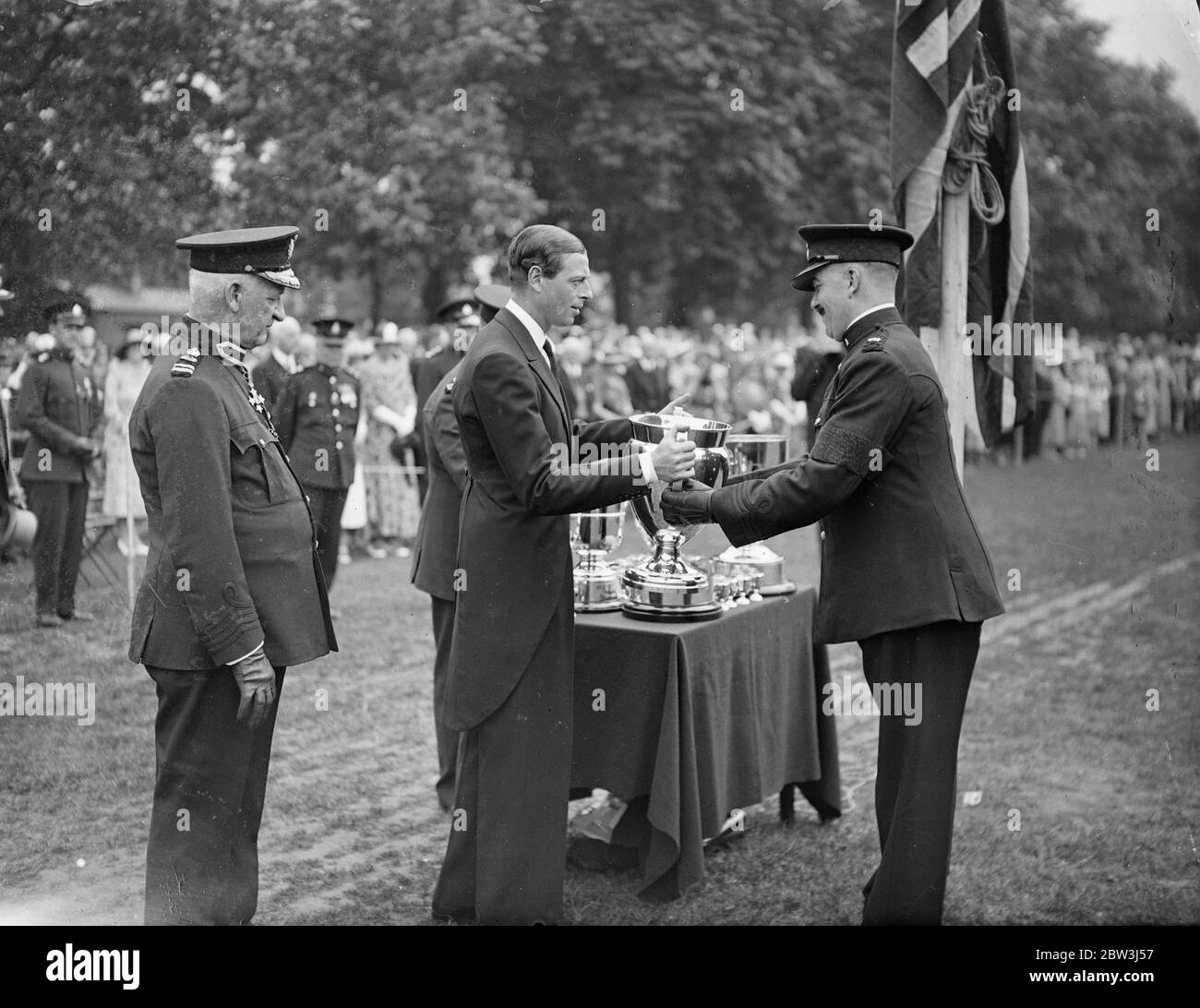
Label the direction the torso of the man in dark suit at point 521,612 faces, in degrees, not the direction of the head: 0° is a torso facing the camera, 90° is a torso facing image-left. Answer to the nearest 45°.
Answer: approximately 270°

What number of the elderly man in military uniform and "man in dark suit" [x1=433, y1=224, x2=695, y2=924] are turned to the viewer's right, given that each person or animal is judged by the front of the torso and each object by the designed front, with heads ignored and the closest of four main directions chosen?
2

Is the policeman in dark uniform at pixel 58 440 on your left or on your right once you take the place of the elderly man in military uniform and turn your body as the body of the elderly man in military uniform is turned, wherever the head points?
on your left

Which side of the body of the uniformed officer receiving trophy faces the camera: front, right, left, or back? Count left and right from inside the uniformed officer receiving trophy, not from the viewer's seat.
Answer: left

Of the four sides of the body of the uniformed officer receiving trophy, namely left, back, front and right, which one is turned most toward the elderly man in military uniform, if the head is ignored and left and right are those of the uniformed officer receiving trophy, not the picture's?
front

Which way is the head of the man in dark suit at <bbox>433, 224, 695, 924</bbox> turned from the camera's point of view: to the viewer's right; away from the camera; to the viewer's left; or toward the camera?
to the viewer's right

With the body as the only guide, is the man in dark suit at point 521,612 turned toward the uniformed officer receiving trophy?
yes

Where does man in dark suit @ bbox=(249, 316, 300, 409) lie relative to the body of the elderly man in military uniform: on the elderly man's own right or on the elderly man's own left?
on the elderly man's own left
